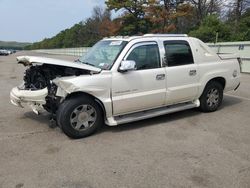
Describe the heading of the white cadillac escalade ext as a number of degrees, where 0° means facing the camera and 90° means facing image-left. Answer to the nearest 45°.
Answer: approximately 45°
